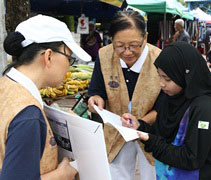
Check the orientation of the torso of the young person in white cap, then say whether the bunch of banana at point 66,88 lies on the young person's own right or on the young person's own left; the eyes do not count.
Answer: on the young person's own left

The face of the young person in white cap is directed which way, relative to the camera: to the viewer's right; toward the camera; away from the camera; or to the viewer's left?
to the viewer's right

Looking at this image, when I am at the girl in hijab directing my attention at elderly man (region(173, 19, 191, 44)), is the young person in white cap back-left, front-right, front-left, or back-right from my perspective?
back-left

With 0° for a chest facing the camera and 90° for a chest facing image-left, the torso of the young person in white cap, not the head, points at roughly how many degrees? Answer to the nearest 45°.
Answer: approximately 270°

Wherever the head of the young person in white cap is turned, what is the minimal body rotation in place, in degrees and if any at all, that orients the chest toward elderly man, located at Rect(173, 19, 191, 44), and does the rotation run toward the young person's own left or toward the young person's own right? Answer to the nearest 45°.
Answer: approximately 45° to the young person's own left

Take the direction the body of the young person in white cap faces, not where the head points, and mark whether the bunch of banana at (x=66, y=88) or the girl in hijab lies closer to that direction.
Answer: the girl in hijab

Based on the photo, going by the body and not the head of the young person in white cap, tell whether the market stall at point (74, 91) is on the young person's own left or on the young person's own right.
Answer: on the young person's own left

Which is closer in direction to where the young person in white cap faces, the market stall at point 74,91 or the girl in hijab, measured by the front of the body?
the girl in hijab

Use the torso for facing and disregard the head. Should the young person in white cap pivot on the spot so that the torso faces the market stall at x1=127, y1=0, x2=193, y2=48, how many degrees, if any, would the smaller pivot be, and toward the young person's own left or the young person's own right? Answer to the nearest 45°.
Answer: approximately 45° to the young person's own left
